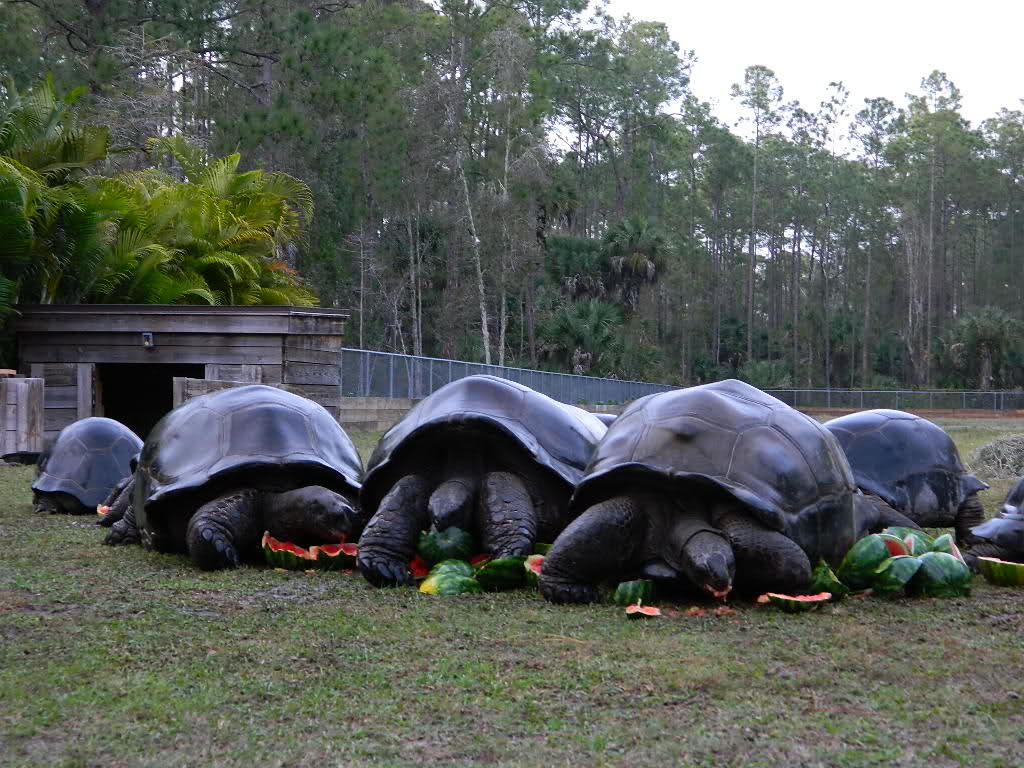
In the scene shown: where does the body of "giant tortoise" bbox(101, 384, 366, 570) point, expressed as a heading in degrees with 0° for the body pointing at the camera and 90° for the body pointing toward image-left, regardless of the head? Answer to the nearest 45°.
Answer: approximately 315°

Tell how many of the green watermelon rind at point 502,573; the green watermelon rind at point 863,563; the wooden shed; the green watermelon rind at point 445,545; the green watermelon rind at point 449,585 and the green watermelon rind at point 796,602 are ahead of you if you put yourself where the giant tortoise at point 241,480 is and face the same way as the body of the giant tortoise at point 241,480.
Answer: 5

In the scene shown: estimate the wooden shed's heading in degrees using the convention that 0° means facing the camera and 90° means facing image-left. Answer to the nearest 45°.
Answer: approximately 0°

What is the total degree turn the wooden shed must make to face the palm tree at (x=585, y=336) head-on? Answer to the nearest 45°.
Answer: approximately 135° to its left

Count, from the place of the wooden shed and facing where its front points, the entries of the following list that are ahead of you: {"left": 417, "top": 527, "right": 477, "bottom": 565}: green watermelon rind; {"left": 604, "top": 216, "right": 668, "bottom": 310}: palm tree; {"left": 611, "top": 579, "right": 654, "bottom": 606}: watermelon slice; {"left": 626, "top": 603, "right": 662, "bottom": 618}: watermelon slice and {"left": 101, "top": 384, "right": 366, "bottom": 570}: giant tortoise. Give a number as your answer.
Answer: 4

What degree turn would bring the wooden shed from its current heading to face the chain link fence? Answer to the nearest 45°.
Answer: approximately 135° to its left

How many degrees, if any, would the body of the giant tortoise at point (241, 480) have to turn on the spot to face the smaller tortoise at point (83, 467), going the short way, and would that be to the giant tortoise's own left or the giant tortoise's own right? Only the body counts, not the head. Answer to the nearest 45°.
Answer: approximately 135° to the giant tortoise's own left

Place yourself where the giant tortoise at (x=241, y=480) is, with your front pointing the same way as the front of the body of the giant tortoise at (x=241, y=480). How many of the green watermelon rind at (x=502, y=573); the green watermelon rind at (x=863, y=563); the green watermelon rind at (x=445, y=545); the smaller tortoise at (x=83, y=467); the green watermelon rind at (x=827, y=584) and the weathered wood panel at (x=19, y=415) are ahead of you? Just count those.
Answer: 4

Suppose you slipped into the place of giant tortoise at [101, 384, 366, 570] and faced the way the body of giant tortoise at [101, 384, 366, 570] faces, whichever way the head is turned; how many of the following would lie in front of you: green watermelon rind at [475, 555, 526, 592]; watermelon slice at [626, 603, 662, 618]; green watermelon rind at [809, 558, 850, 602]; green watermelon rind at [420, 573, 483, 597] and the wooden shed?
4

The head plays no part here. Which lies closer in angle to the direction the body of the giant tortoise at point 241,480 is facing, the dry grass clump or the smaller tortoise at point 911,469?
the smaller tortoise

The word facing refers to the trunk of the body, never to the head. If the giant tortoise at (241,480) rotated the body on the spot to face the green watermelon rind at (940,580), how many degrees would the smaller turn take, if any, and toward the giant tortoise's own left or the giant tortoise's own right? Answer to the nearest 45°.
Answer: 0° — it already faces it
